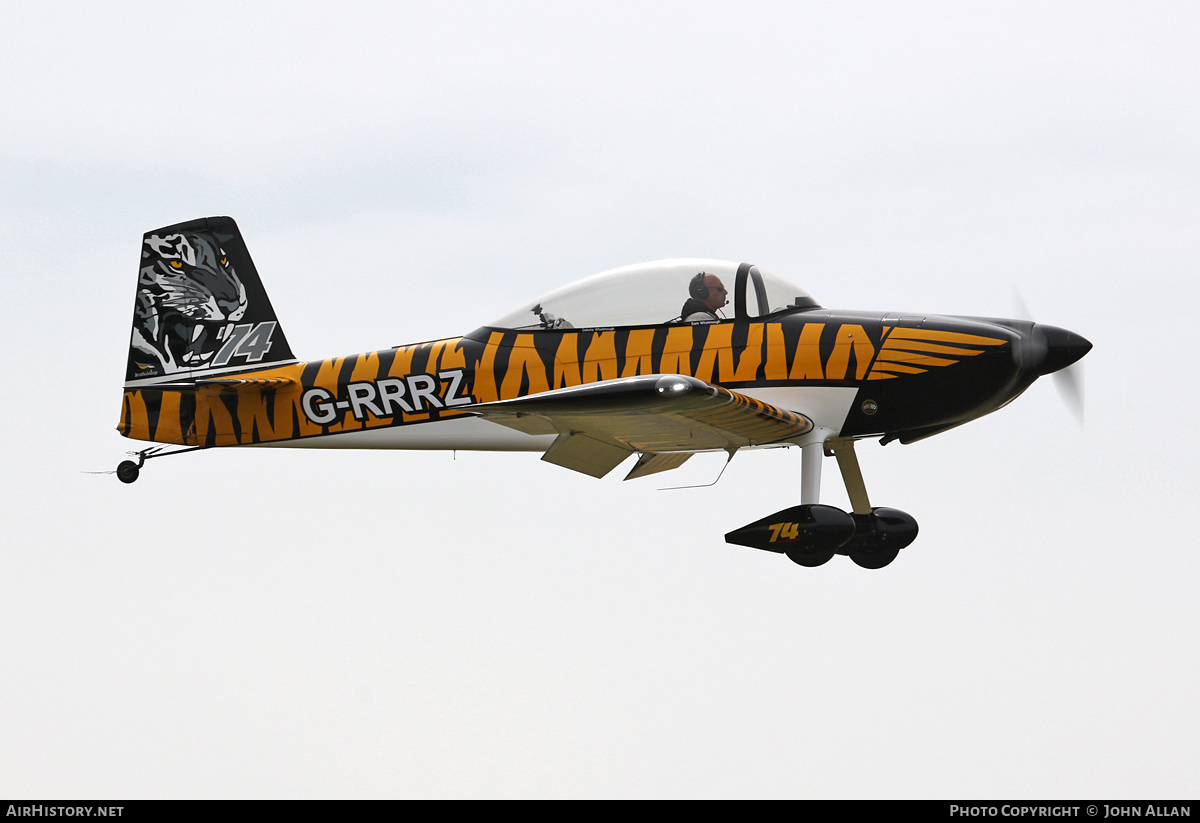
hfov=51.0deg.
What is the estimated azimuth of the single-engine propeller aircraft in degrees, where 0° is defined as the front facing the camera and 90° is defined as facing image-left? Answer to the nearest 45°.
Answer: approximately 270°

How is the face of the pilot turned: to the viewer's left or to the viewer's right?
to the viewer's right

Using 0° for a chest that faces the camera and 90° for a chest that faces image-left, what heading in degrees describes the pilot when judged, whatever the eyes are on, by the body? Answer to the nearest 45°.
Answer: approximately 270°
